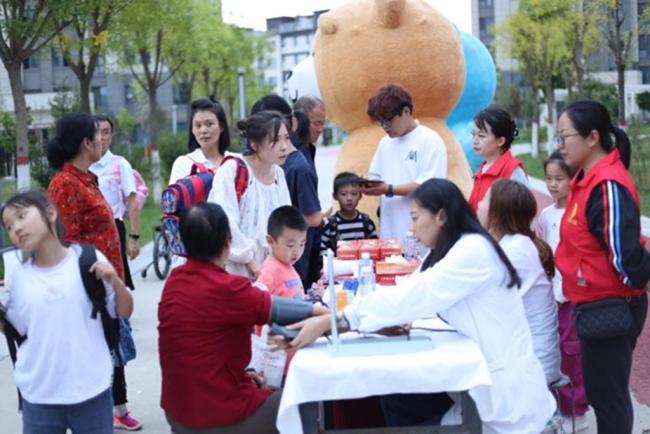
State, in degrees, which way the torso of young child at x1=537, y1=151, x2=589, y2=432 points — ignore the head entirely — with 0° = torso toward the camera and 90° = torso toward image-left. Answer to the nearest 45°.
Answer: approximately 45°

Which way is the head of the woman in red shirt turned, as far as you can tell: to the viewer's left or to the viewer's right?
to the viewer's right

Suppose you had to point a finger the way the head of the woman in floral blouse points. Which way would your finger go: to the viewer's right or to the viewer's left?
to the viewer's right

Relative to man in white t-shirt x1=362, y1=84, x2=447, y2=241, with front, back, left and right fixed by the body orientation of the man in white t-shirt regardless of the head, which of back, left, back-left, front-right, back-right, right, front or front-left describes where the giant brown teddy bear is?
back-right

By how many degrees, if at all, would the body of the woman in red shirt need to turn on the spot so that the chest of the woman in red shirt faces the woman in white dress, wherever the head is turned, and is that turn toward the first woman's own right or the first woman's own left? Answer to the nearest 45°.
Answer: approximately 45° to the first woman's own left

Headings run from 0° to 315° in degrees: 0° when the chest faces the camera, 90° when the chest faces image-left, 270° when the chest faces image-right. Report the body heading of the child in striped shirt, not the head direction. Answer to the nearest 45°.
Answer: approximately 0°

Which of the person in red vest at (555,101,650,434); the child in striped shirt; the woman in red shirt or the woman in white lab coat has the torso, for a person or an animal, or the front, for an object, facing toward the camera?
the child in striped shirt

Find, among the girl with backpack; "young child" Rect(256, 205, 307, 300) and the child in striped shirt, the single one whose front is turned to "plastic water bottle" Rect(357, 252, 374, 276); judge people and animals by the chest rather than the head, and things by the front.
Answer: the child in striped shirt

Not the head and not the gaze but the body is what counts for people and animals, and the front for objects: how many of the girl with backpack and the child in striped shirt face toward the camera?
2
